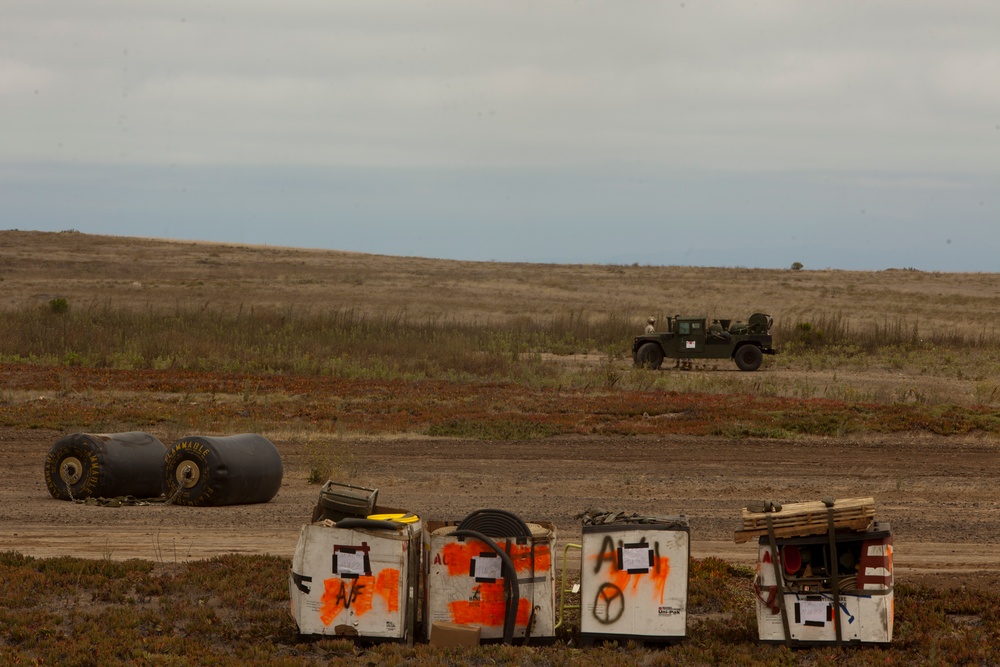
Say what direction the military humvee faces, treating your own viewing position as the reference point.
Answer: facing to the left of the viewer

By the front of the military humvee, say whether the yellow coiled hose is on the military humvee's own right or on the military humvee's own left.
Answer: on the military humvee's own left

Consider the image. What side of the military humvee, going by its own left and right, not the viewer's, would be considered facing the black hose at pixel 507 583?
left

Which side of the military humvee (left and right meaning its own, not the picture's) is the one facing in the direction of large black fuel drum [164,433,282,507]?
left

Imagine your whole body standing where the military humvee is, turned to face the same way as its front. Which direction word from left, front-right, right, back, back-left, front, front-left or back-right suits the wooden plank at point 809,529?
left

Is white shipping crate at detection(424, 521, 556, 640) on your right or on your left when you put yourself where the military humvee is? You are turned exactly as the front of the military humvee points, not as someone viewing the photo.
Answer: on your left

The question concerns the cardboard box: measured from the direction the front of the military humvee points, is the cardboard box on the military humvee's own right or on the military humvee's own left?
on the military humvee's own left

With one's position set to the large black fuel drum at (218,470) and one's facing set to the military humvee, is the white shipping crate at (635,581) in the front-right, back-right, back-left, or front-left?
back-right

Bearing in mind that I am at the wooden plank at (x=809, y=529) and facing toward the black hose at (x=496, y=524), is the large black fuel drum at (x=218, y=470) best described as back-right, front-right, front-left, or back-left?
front-right
